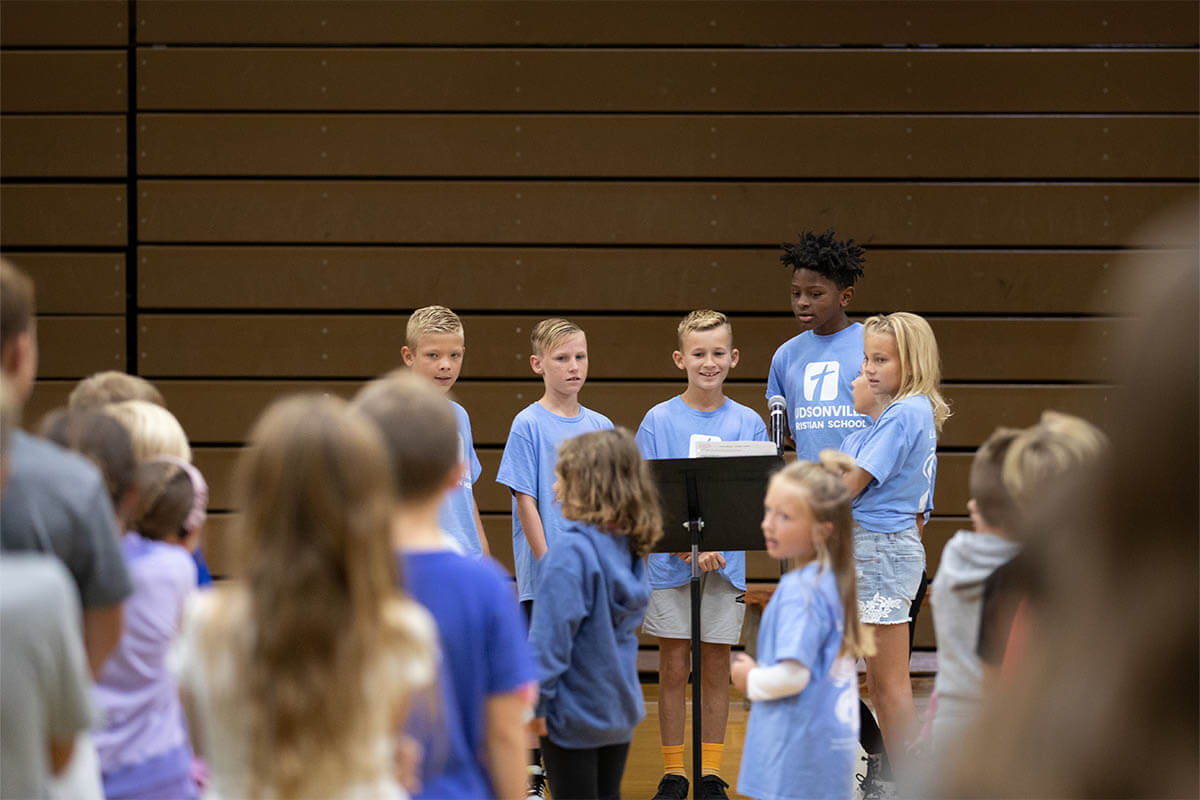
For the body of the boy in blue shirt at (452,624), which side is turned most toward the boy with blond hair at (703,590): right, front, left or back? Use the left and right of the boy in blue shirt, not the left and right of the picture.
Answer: front

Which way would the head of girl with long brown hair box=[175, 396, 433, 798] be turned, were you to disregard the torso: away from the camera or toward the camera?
away from the camera

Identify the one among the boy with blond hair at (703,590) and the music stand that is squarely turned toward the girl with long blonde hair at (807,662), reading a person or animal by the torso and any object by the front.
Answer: the boy with blond hair

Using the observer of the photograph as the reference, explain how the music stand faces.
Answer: facing away from the viewer

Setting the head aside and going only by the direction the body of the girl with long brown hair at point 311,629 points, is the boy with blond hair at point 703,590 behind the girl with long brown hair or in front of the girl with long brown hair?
in front

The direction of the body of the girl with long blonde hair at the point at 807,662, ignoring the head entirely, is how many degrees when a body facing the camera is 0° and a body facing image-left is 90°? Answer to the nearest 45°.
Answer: approximately 90°

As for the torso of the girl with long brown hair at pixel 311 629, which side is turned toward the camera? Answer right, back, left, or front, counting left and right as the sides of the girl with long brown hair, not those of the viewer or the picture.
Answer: back

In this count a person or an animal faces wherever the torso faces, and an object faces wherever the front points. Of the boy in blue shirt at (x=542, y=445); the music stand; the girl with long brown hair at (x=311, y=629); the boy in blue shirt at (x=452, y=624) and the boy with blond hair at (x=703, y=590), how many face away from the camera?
3

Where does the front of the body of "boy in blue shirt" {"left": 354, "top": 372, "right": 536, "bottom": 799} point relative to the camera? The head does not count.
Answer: away from the camera

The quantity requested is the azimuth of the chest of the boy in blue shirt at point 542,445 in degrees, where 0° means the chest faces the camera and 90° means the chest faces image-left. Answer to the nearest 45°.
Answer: approximately 315°

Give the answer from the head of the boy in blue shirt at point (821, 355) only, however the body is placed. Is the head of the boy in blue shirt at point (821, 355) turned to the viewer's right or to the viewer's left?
to the viewer's left

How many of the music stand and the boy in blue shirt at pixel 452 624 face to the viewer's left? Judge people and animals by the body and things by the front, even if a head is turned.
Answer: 0
